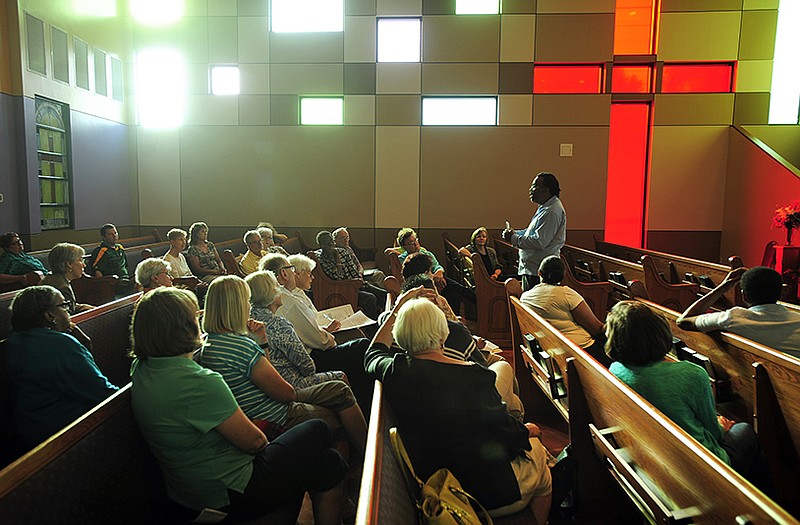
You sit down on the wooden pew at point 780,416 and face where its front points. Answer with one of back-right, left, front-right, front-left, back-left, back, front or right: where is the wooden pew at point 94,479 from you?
back

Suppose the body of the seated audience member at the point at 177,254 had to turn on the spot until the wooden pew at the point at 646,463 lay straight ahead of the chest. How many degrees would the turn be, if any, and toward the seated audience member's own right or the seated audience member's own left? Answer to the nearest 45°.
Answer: approximately 45° to the seated audience member's own right

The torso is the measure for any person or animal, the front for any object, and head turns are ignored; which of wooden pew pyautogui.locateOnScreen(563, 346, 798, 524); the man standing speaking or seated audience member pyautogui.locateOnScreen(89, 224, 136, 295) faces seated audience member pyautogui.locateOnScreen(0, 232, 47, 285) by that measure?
the man standing speaking

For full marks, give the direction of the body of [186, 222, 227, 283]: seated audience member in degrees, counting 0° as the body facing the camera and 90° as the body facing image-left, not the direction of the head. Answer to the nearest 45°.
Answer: approximately 315°

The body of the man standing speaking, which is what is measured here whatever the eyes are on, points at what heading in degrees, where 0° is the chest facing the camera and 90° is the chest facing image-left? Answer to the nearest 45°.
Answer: approximately 90°

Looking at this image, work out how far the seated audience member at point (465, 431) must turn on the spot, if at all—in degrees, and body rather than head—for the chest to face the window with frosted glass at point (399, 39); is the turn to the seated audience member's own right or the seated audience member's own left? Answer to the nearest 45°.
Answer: approximately 45° to the seated audience member's own left

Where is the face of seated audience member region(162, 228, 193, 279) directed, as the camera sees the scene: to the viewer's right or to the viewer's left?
to the viewer's right

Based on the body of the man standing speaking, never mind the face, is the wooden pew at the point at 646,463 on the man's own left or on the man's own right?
on the man's own left

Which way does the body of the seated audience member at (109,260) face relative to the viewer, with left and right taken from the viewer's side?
facing the viewer and to the right of the viewer

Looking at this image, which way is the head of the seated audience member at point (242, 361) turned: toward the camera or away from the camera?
away from the camera

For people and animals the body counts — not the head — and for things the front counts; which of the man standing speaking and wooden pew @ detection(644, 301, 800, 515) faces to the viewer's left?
the man standing speaking

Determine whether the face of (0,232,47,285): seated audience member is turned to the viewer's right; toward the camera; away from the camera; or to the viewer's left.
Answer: to the viewer's right

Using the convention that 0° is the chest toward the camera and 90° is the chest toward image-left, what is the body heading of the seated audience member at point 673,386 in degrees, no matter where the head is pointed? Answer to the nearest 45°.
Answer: approximately 225°

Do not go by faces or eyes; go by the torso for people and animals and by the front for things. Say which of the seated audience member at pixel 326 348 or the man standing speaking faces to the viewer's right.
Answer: the seated audience member

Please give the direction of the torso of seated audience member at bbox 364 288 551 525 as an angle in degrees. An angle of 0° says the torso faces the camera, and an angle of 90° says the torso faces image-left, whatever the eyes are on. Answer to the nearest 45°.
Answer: approximately 225°

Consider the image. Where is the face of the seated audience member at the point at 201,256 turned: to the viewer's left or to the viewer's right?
to the viewer's right

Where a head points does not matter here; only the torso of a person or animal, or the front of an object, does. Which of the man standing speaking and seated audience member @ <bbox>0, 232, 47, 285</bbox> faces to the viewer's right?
the seated audience member
